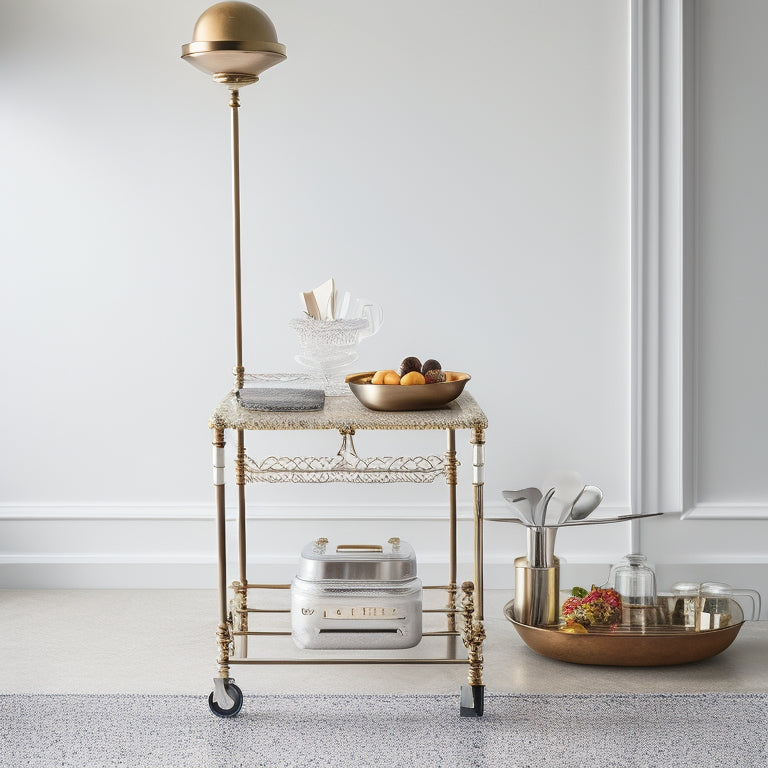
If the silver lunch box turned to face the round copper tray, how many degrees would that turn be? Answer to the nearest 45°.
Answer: approximately 90° to its left

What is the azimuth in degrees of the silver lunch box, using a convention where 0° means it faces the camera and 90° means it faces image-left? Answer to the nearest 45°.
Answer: approximately 0°

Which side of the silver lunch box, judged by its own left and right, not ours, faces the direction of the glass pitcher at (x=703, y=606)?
left
